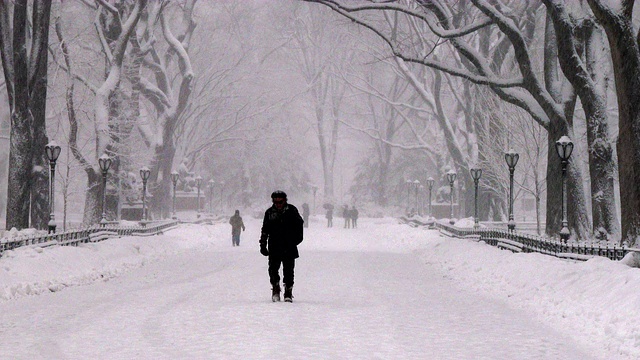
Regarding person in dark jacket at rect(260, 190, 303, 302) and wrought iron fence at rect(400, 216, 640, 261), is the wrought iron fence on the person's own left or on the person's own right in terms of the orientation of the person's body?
on the person's own left

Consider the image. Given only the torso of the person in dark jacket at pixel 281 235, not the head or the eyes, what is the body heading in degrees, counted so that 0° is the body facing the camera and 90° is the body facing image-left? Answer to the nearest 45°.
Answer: approximately 0°

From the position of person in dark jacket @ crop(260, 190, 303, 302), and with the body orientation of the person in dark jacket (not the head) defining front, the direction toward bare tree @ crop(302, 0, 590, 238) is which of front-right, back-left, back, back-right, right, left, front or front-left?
back-left

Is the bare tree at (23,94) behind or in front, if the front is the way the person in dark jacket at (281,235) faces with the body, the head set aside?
behind
